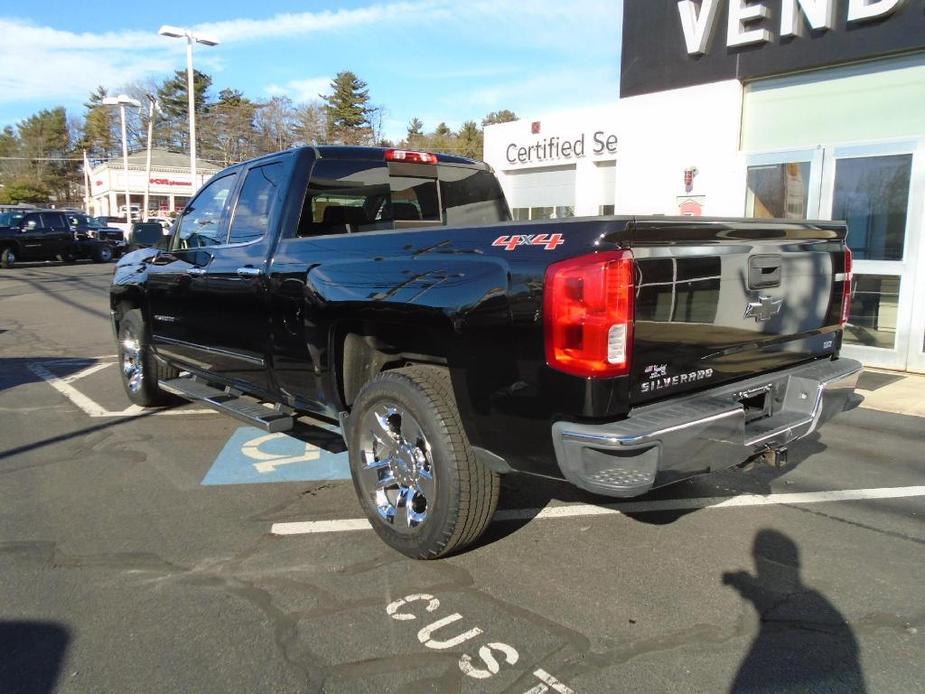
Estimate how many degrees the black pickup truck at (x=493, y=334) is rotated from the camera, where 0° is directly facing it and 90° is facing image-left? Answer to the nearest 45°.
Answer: approximately 135°

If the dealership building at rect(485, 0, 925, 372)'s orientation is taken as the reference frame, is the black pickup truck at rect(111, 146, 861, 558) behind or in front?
in front

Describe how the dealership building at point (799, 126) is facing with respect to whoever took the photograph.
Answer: facing the viewer and to the left of the viewer

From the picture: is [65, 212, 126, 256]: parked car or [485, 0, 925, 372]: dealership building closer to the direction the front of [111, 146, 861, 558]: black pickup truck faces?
the parked car

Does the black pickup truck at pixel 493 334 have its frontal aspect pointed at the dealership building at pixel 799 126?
no

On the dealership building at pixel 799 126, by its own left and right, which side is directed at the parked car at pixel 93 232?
right

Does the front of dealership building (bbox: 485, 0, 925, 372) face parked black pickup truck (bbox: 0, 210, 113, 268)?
no

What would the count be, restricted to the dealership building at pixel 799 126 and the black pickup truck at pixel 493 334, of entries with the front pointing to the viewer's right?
0

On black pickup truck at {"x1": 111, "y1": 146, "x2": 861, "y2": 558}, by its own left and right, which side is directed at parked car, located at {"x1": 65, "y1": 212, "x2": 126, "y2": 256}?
front

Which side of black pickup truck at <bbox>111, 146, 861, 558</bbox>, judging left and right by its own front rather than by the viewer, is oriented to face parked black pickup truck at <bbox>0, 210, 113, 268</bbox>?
front
